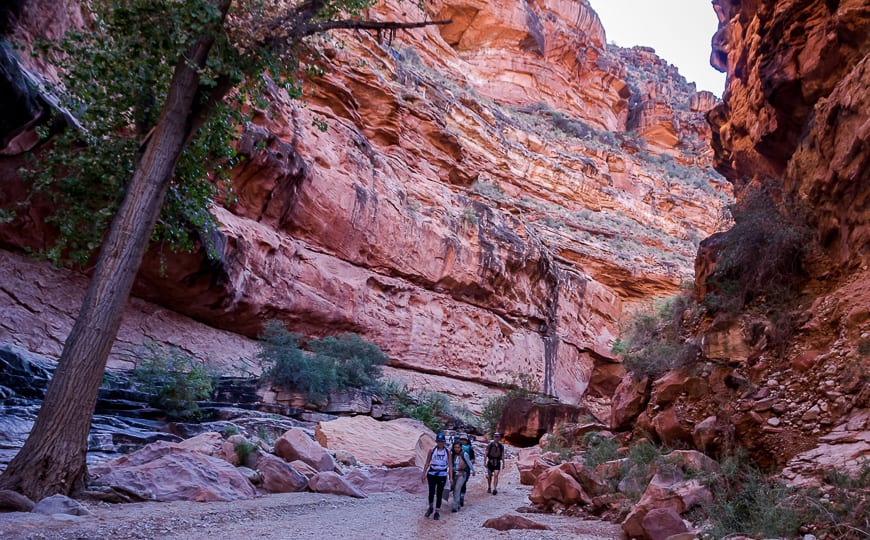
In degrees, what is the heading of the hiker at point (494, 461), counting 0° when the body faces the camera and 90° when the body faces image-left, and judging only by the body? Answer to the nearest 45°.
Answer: approximately 0°

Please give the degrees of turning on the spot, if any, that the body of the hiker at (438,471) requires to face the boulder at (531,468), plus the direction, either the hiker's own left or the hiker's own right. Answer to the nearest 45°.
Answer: approximately 135° to the hiker's own left

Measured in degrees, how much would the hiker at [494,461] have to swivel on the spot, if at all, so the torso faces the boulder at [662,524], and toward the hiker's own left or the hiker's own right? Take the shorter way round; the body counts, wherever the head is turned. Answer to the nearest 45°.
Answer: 0° — they already face it

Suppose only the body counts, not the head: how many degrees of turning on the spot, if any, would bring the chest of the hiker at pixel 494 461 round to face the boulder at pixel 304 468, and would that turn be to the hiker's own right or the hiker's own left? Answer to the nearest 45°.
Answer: approximately 45° to the hiker's own right

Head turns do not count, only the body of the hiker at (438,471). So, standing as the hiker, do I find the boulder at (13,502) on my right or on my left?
on my right

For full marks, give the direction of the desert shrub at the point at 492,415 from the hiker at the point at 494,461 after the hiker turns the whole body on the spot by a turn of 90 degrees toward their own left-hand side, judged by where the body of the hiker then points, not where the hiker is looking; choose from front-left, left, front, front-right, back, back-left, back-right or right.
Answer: left

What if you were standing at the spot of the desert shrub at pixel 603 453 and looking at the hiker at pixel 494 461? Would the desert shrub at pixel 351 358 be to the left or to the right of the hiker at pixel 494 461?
right

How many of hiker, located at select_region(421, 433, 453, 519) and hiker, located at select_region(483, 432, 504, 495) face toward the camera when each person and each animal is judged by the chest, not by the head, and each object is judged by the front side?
2
